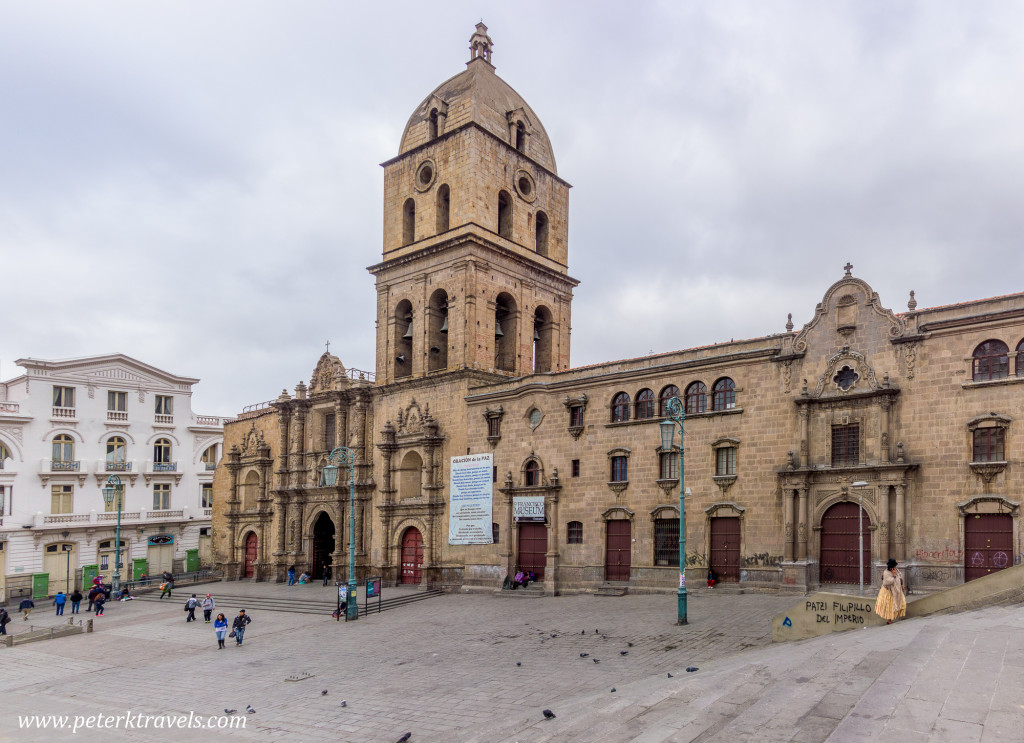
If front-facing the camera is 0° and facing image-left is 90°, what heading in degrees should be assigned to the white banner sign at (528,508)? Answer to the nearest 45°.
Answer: approximately 0°

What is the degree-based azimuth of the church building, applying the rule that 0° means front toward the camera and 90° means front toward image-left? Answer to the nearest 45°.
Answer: approximately 45°
